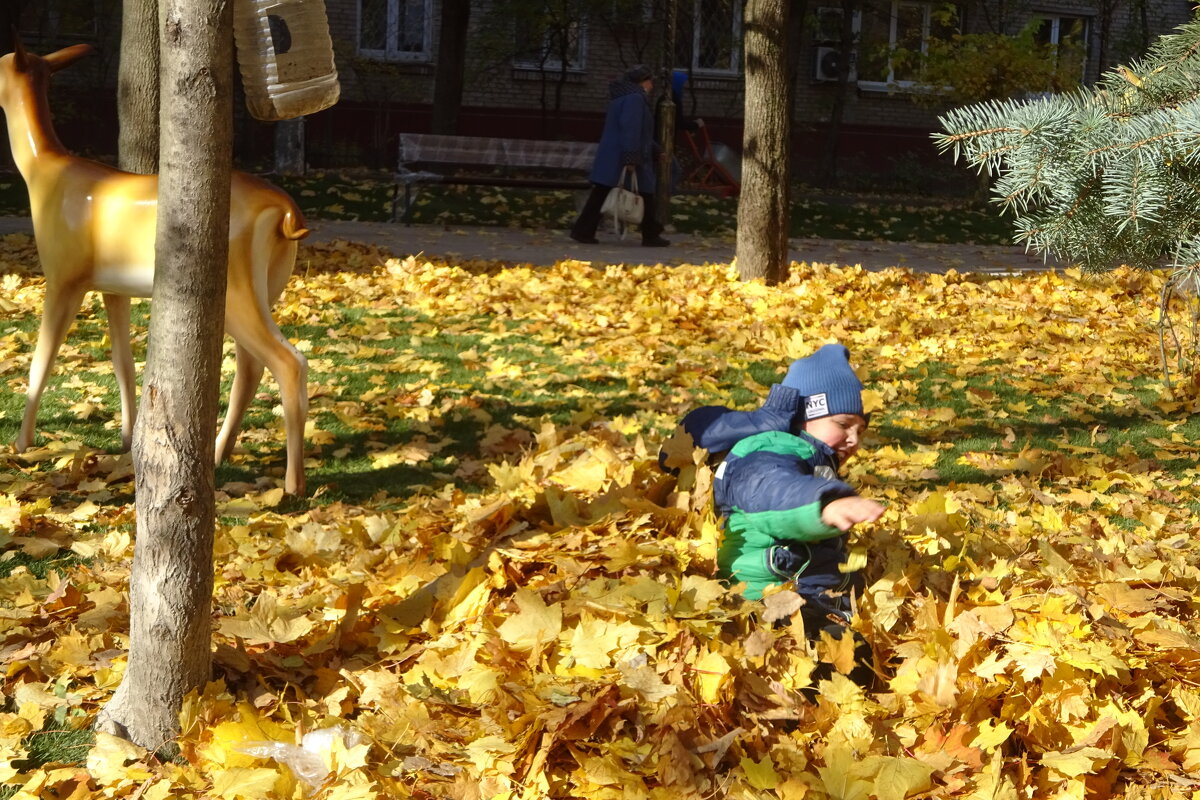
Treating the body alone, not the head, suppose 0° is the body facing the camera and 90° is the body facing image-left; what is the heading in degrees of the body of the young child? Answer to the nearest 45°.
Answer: approximately 270°

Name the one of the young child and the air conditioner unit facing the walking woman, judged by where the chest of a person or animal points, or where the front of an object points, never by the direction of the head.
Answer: the air conditioner unit

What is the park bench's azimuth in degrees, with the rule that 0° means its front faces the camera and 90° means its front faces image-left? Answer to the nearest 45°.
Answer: approximately 0°

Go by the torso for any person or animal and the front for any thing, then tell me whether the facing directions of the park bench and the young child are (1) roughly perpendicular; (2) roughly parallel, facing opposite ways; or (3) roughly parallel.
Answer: roughly perpendicular

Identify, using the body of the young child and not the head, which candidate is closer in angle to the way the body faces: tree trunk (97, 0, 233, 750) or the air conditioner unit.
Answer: the air conditioner unit

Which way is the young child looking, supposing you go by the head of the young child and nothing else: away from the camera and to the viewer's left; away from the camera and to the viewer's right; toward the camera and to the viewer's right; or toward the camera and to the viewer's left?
toward the camera and to the viewer's right

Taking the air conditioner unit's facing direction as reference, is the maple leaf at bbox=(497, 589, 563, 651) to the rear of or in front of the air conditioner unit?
in front
